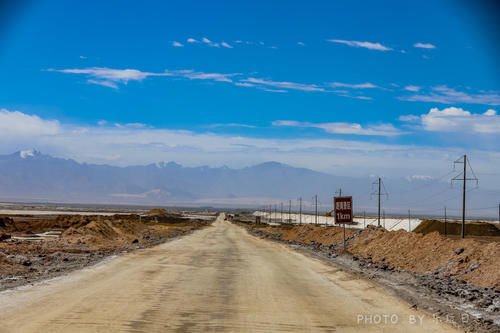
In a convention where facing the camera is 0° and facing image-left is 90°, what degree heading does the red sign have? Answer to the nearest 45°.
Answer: approximately 0°

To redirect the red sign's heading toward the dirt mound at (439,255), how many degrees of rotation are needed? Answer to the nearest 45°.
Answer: approximately 45° to its left
